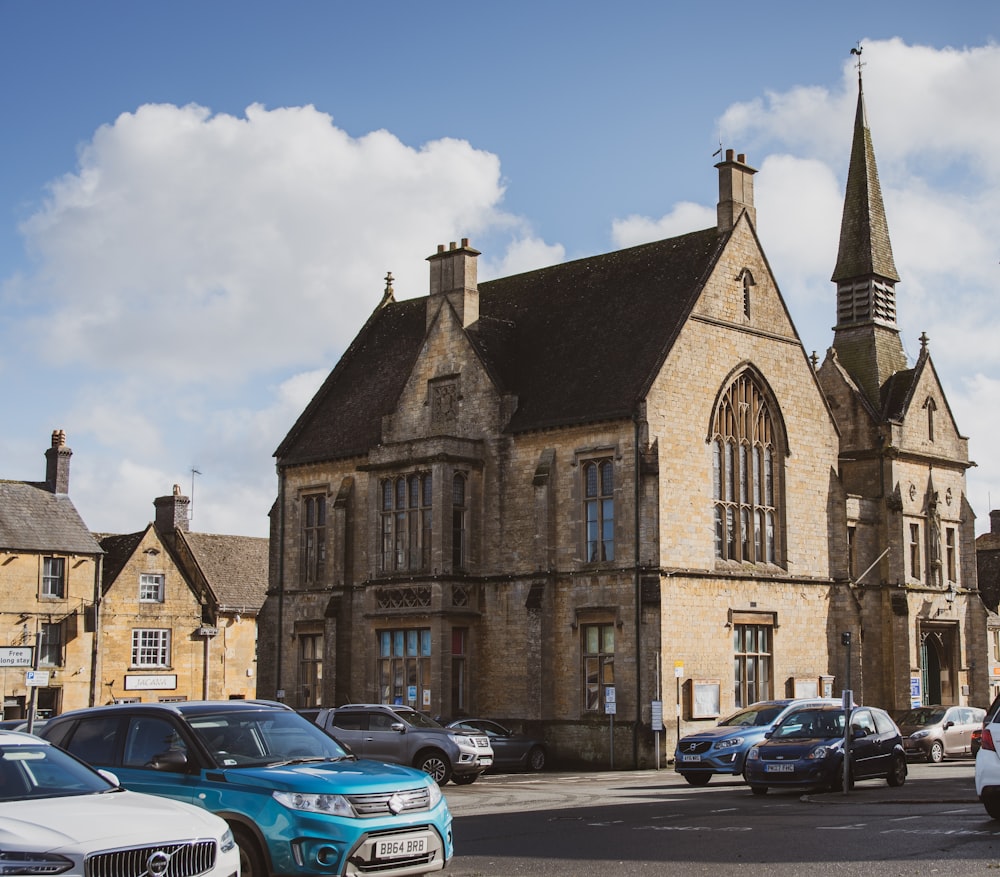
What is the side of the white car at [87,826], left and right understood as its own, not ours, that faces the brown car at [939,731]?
left

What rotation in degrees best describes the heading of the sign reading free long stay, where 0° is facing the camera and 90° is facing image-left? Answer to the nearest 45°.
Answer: approximately 0°

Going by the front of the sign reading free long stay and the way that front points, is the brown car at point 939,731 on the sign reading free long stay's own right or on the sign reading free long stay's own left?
on the sign reading free long stay's own left

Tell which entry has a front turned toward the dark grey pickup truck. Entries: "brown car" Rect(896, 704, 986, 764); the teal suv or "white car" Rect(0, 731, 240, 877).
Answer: the brown car

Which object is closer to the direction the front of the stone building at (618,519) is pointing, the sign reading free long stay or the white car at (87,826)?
the white car

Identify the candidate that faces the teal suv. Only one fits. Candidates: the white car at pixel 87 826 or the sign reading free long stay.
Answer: the sign reading free long stay

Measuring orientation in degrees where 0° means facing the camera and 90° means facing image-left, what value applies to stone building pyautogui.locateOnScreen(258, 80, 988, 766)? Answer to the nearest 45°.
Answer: approximately 315°

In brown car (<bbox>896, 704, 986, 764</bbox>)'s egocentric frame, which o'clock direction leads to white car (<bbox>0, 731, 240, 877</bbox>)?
The white car is roughly at 11 o'clock from the brown car.

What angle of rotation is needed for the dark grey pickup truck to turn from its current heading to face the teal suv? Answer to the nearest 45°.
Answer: approximately 45° to its right
